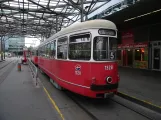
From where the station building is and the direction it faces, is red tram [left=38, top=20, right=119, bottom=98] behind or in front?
in front
